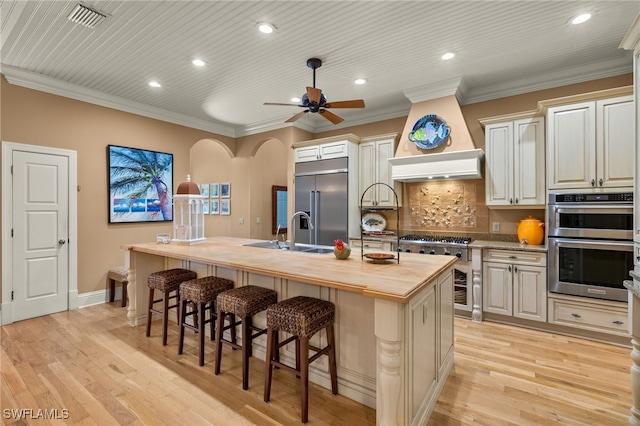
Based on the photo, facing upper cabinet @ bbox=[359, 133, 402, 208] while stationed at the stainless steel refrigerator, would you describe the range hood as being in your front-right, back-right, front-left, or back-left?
front-right

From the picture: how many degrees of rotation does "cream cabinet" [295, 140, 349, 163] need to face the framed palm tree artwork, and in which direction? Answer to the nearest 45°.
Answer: approximately 45° to its right

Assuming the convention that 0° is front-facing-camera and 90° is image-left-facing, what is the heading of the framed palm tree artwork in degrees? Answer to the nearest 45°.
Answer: approximately 315°

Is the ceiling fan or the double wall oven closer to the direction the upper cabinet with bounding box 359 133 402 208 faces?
the ceiling fan

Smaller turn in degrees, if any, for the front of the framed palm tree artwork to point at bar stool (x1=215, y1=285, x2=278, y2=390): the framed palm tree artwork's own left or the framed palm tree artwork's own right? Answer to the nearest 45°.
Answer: approximately 45° to the framed palm tree artwork's own right

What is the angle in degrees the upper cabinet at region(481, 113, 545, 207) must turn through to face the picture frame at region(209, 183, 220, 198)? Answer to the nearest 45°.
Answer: approximately 90° to its right

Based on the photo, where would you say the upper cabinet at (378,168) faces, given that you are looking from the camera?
facing the viewer and to the left of the viewer

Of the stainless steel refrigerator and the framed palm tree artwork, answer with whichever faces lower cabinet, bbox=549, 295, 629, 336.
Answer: the framed palm tree artwork

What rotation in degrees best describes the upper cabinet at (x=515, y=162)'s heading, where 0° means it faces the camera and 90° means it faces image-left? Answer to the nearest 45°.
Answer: approximately 0°

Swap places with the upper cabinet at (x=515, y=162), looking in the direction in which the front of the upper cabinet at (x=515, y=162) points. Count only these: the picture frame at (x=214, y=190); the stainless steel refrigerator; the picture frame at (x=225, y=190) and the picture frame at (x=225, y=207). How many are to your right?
4

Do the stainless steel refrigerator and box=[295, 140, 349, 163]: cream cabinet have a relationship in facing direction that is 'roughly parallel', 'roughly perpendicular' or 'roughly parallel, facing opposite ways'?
roughly parallel

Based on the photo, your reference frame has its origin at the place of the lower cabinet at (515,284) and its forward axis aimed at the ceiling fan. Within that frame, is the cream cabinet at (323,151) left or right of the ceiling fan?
right

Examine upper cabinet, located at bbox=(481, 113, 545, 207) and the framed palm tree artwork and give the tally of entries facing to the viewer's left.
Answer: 0

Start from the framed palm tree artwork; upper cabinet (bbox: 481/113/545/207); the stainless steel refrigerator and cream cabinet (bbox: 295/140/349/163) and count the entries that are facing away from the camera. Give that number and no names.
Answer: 0

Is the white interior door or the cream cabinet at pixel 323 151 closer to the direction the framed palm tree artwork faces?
the cream cabinet

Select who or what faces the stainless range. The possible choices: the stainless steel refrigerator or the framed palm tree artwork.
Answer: the framed palm tree artwork
